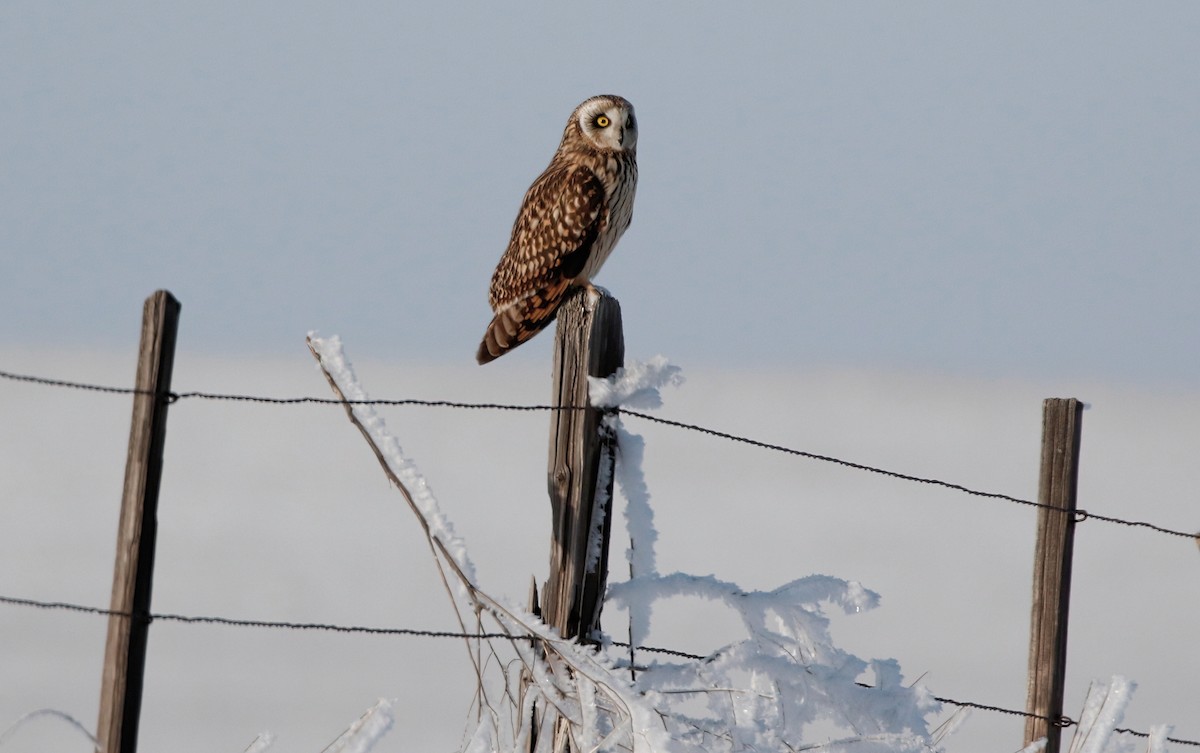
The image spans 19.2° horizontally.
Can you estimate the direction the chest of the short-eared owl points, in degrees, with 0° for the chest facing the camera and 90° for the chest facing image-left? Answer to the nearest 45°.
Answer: approximately 270°

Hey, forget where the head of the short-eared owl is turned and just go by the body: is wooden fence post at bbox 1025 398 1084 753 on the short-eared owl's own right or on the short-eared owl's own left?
on the short-eared owl's own right
